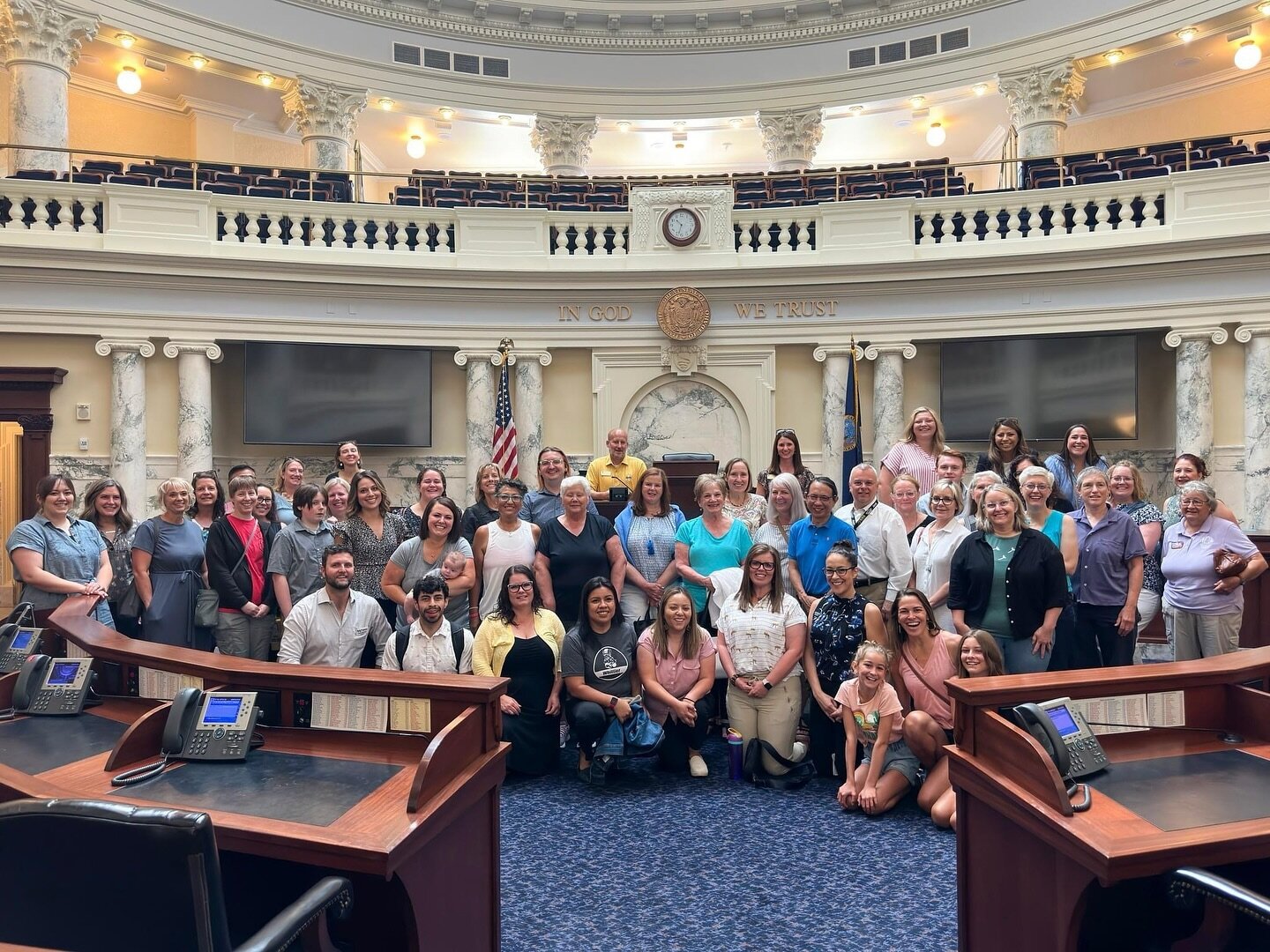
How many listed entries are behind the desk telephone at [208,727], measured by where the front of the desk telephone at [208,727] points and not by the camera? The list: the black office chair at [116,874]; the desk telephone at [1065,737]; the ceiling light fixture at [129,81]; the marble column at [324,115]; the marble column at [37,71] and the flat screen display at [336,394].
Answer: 4

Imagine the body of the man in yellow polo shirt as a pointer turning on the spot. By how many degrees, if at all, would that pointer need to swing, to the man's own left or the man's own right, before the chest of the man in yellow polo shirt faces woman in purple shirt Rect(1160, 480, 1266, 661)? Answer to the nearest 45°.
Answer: approximately 45° to the man's own left

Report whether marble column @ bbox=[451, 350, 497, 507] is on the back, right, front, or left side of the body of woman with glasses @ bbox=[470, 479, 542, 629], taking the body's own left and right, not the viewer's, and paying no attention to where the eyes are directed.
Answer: back

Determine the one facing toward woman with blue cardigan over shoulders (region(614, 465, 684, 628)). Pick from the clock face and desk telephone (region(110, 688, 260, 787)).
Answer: the clock face

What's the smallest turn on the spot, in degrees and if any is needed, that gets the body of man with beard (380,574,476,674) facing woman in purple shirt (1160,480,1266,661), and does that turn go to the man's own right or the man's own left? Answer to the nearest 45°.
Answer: approximately 90° to the man's own left
